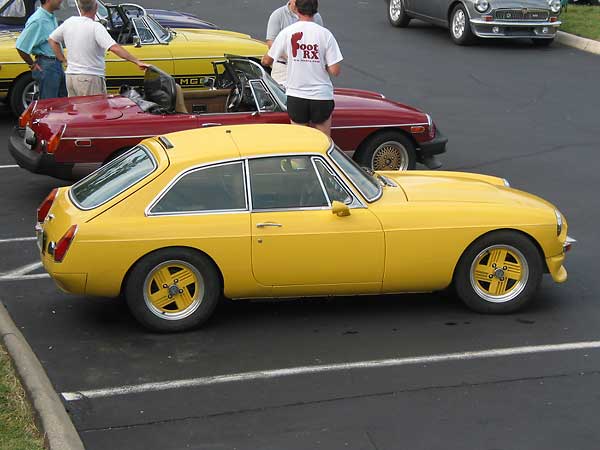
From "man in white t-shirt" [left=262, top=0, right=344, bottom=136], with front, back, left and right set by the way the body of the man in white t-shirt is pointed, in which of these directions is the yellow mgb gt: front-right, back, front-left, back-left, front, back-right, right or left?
back

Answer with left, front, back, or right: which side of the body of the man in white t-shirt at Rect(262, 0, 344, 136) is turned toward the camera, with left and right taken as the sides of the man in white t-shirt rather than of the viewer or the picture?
back

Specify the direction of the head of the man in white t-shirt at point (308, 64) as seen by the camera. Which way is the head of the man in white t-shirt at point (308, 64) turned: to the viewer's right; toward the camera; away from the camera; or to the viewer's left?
away from the camera

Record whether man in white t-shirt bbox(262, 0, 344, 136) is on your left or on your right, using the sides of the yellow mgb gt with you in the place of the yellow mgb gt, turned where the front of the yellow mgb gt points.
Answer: on your left

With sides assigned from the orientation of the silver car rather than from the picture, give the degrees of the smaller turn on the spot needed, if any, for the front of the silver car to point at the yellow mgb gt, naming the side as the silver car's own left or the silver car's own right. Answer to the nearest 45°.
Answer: approximately 45° to the silver car's own right

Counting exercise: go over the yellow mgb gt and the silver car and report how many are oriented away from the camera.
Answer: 0

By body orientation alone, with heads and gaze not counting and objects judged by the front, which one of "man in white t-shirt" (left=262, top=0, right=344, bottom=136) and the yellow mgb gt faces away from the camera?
the man in white t-shirt

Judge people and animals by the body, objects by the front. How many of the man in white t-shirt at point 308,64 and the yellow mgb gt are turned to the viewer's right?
1

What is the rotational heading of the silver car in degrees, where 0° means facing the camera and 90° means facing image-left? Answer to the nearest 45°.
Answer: approximately 315°

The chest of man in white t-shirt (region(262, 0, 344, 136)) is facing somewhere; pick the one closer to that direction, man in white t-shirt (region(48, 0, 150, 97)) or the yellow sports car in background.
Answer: the yellow sports car in background

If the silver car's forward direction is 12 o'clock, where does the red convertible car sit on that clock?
The red convertible car is roughly at 2 o'clock from the silver car.

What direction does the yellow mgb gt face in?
to the viewer's right

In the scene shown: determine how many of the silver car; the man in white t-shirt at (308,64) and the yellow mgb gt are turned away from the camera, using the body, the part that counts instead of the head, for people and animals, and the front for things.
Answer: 1
